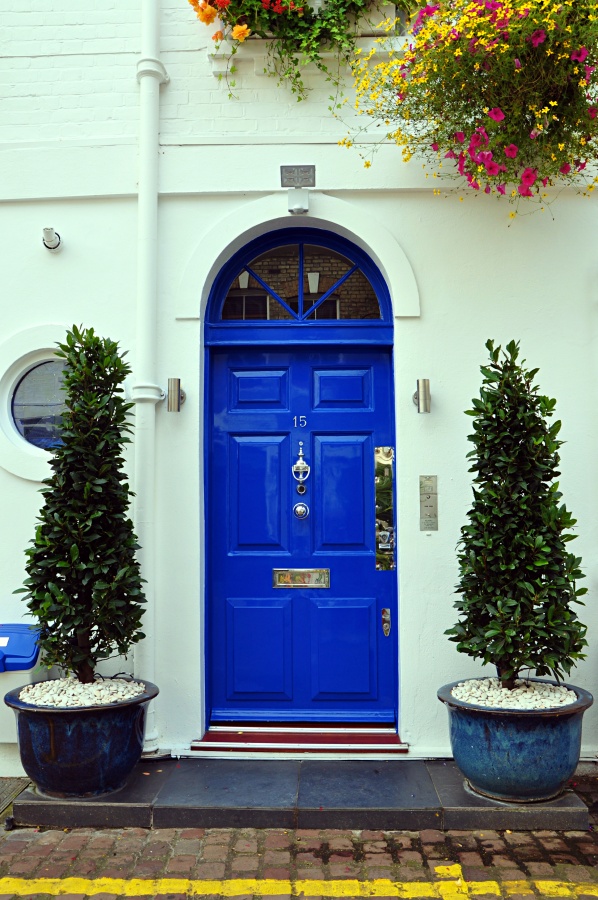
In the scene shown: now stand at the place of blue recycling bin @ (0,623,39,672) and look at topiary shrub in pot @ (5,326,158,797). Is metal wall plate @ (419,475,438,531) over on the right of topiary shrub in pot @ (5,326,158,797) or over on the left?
left

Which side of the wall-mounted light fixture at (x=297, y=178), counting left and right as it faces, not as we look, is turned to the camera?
front

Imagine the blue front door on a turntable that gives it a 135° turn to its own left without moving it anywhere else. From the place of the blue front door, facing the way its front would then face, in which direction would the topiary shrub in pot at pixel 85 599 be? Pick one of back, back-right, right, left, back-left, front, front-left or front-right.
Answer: back

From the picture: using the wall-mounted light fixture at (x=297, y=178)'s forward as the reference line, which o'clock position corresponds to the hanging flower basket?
The hanging flower basket is roughly at 10 o'clock from the wall-mounted light fixture.

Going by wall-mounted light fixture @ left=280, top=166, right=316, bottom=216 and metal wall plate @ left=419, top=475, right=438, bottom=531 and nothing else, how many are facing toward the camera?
2

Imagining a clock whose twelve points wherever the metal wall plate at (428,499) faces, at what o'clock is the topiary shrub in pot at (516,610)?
The topiary shrub in pot is roughly at 11 o'clock from the metal wall plate.

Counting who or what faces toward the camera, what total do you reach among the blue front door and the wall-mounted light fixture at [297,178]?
2

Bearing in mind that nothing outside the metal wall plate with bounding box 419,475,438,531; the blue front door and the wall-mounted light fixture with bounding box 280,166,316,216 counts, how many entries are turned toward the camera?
3
